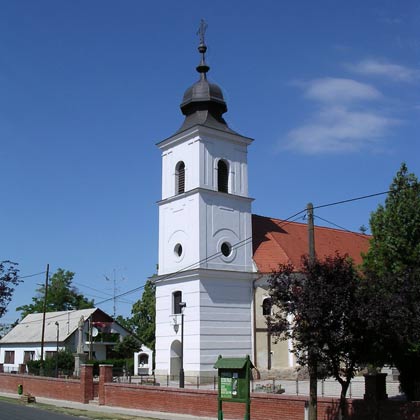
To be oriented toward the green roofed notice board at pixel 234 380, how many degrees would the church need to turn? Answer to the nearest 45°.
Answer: approximately 45° to its left

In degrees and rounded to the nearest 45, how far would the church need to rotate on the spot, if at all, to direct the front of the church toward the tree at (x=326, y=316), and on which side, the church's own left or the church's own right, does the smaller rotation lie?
approximately 45° to the church's own left

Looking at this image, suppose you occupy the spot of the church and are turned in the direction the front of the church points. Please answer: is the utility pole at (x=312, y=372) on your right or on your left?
on your left

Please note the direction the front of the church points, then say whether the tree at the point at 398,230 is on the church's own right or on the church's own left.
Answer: on the church's own left

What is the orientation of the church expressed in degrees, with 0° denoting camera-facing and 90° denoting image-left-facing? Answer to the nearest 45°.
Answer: approximately 45°

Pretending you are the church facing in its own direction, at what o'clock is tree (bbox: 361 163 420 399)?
The tree is roughly at 10 o'clock from the church.
